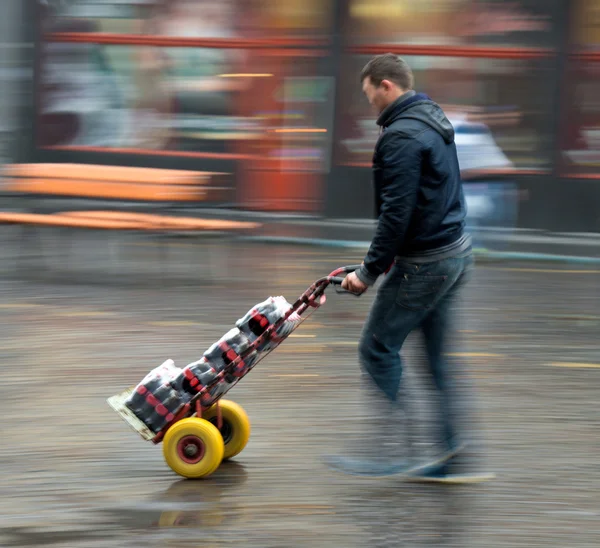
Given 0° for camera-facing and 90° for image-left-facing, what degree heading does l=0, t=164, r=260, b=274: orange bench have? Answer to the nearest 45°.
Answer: approximately 0°

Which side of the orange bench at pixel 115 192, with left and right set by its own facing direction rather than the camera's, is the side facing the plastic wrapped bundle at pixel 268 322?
front

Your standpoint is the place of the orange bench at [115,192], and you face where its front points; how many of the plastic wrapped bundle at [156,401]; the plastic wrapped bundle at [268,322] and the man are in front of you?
3

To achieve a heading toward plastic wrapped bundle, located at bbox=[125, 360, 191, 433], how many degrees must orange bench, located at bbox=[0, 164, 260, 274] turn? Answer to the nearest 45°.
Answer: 0° — it already faces it

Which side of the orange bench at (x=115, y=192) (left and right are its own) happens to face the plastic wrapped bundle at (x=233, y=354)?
front

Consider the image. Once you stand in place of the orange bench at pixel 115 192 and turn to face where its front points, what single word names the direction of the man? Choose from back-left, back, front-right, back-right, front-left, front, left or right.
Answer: front
